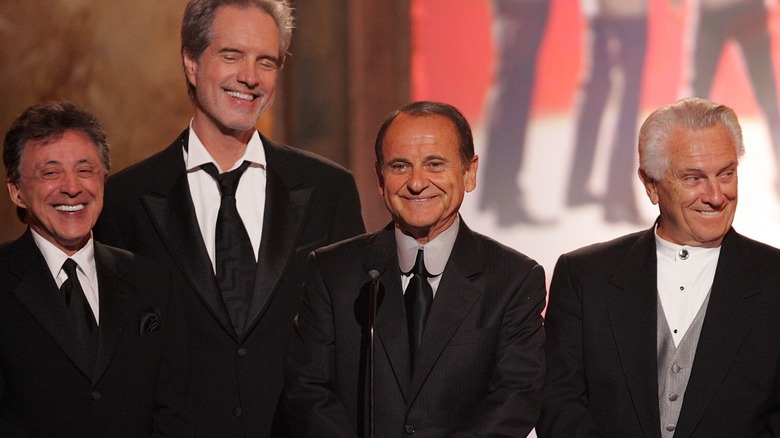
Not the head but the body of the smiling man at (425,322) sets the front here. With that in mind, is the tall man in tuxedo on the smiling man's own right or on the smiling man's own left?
on the smiling man's own right

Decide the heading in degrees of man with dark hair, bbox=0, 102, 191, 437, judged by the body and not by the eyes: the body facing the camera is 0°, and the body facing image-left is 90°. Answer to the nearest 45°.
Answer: approximately 0°

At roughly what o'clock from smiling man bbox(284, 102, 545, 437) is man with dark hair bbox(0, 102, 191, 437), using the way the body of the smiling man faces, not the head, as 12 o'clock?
The man with dark hair is roughly at 3 o'clock from the smiling man.

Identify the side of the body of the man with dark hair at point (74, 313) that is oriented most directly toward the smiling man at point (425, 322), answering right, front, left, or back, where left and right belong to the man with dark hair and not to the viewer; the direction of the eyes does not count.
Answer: left

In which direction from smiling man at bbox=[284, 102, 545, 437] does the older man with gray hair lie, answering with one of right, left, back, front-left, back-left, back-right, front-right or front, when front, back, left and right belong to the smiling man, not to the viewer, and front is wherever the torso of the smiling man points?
left

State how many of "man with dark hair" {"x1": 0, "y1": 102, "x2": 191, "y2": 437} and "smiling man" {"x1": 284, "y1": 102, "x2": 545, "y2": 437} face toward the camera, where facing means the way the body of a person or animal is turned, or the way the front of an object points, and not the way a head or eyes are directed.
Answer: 2

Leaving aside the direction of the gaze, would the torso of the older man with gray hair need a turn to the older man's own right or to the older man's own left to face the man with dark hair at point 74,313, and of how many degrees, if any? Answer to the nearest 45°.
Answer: approximately 90° to the older man's own right

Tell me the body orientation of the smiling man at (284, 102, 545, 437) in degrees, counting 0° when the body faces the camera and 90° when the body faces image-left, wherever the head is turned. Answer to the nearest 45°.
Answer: approximately 0°
